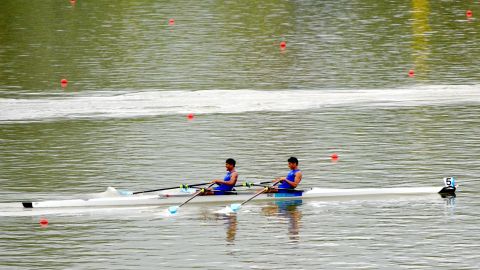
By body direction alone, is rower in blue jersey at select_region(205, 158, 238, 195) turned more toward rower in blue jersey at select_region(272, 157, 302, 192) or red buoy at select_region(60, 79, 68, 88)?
the red buoy

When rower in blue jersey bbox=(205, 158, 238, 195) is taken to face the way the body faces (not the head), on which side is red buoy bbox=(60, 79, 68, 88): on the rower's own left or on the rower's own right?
on the rower's own right

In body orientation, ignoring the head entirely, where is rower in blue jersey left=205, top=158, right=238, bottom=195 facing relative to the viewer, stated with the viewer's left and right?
facing to the left of the viewer

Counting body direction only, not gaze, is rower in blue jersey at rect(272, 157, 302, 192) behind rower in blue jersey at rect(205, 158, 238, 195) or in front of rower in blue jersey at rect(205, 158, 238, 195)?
behind
